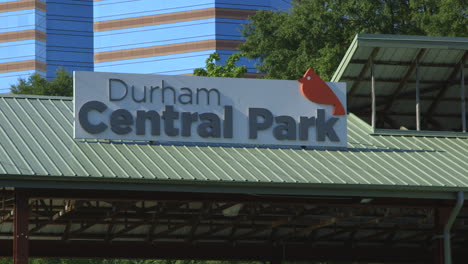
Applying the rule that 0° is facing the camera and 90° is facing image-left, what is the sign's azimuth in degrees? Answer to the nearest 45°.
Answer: approximately 0°
